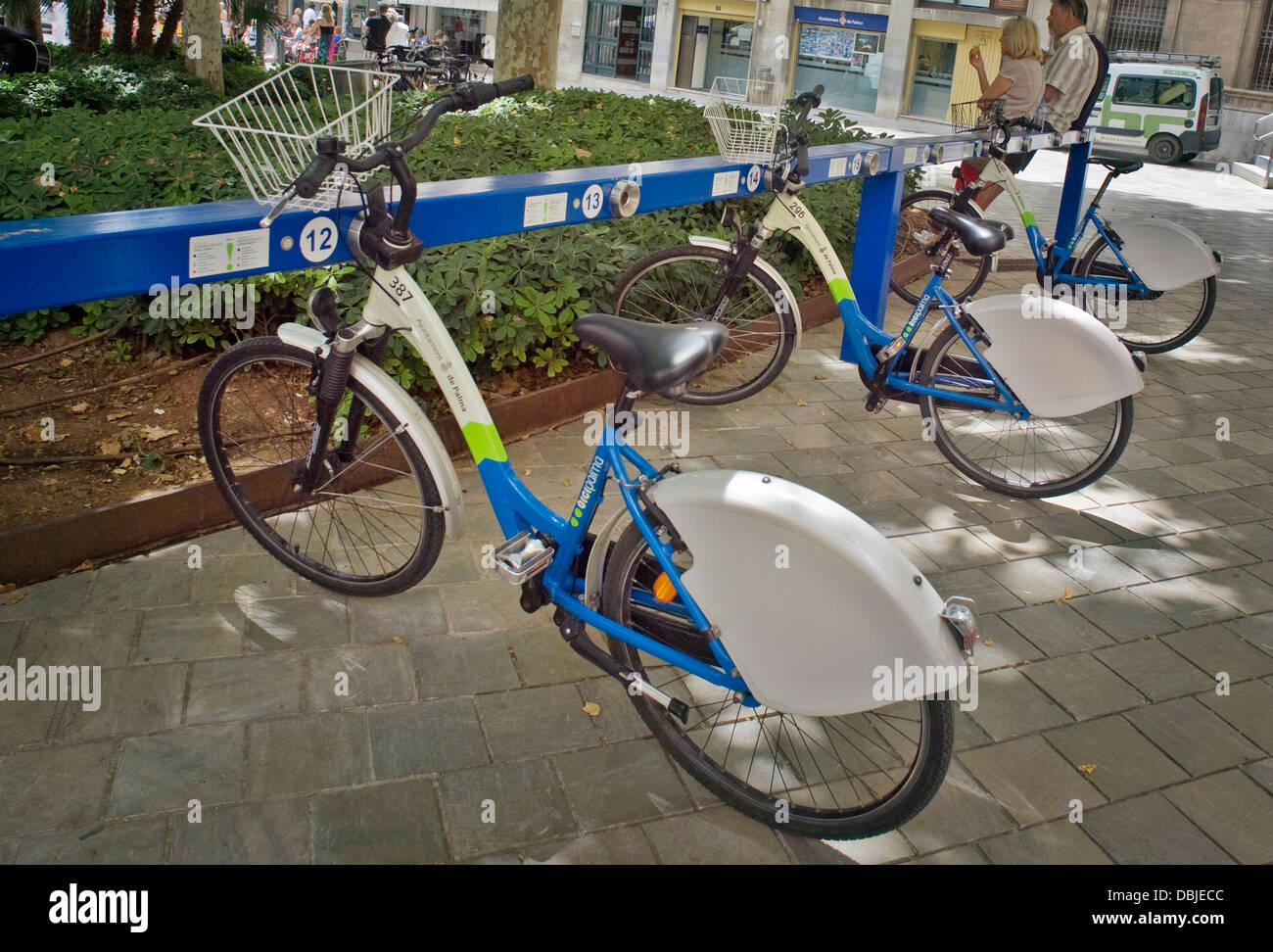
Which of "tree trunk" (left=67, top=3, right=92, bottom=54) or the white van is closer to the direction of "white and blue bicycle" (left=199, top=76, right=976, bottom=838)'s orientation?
the tree trunk

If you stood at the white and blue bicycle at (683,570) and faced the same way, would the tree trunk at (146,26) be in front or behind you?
in front

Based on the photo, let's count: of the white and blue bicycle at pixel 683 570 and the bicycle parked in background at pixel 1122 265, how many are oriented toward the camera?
0

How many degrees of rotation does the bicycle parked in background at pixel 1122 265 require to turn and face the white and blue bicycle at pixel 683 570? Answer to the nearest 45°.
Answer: approximately 90° to its left

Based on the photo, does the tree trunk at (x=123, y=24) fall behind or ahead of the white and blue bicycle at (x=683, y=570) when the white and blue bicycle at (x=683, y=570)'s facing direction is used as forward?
ahead

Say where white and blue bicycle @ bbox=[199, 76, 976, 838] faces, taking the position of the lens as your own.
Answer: facing away from the viewer and to the left of the viewer

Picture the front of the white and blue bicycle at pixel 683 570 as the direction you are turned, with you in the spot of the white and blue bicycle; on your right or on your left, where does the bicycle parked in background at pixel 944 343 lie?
on your right

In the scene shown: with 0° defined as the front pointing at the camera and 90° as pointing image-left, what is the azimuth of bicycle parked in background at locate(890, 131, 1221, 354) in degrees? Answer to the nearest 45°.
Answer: approximately 90°

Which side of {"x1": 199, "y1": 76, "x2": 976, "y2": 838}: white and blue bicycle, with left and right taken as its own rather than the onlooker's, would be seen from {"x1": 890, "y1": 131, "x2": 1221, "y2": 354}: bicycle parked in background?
right
